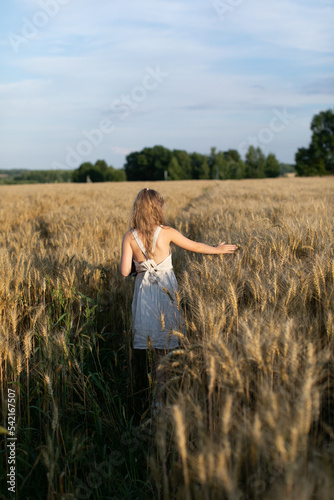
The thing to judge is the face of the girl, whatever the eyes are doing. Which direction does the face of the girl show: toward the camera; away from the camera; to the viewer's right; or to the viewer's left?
away from the camera

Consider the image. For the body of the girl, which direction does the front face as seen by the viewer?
away from the camera
